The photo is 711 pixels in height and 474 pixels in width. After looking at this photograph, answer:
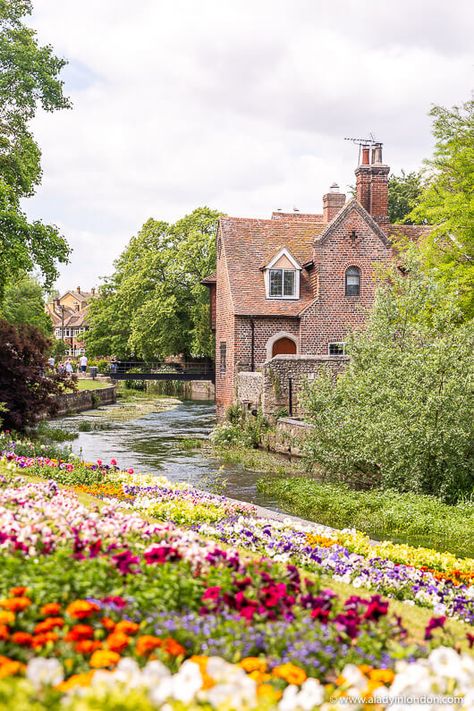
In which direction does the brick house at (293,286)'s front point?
toward the camera

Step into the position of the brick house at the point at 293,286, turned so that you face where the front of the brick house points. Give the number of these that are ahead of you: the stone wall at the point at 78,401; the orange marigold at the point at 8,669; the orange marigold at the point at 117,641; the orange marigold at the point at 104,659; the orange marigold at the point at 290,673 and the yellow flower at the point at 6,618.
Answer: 5

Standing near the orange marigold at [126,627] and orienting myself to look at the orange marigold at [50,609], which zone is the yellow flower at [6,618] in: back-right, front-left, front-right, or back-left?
front-left

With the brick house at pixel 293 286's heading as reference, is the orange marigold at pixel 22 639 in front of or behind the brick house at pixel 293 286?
in front

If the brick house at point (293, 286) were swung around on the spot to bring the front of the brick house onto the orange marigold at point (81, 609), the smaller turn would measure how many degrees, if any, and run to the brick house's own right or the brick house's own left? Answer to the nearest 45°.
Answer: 0° — it already faces it

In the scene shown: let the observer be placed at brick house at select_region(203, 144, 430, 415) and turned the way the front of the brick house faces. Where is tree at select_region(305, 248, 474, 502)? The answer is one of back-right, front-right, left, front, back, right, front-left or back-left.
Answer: front

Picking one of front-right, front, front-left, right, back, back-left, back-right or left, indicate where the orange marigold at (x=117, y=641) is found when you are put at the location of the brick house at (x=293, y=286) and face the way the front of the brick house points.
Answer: front

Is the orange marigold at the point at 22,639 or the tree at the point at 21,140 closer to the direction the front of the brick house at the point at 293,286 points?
the orange marigold

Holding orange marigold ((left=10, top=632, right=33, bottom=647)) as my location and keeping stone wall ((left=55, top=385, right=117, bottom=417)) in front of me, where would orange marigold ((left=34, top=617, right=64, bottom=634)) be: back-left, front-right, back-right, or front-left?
front-right

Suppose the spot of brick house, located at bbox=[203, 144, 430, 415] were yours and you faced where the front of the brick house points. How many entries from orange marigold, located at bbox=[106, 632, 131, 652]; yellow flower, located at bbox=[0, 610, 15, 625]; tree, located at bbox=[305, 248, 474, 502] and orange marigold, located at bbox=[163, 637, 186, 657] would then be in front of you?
4

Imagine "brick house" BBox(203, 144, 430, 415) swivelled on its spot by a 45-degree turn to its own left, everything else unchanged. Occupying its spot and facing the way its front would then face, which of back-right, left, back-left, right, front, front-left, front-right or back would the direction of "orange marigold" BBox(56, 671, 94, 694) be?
front-right

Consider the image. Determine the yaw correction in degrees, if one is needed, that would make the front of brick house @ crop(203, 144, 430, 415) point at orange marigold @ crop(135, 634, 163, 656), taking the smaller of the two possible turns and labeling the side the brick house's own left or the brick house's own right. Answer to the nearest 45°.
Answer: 0° — it already faces it

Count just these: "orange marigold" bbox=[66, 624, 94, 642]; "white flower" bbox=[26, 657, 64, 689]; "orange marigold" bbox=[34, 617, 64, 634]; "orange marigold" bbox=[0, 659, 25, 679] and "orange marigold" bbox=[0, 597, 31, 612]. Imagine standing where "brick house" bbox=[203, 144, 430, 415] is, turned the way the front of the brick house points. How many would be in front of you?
5

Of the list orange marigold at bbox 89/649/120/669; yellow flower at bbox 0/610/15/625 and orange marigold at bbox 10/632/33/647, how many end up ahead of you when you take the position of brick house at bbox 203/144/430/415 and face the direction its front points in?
3

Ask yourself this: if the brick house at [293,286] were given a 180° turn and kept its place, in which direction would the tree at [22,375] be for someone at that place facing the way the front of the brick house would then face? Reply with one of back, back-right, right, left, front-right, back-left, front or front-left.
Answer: back-left

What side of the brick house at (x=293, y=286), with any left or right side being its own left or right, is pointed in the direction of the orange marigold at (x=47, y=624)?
front

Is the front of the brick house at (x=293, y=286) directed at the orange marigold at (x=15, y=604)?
yes

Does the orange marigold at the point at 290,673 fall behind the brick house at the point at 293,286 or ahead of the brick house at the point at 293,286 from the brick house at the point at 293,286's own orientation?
ahead

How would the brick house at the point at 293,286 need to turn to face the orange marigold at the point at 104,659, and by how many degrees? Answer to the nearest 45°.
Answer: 0° — it already faces it

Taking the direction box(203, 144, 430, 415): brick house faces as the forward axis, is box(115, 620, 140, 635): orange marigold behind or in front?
in front
